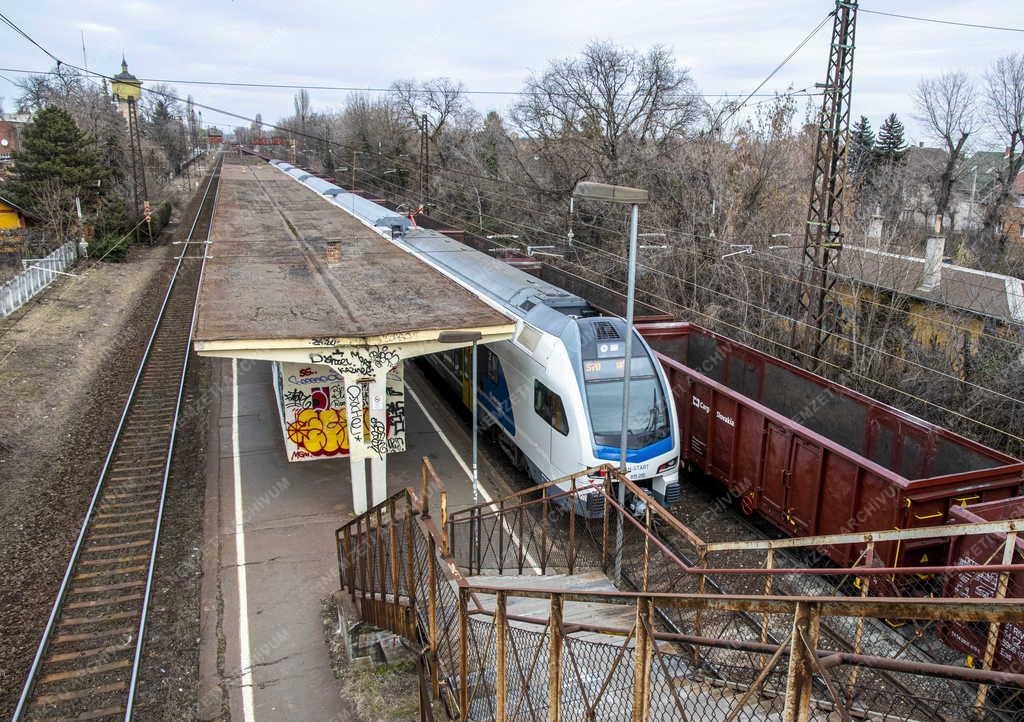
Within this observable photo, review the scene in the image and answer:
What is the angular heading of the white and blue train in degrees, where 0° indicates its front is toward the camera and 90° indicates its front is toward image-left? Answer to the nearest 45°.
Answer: approximately 315°

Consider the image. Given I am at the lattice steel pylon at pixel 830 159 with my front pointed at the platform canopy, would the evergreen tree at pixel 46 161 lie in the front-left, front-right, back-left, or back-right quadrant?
front-right

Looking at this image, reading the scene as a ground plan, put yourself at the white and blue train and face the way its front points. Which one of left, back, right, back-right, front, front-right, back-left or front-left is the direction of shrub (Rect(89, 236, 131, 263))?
back

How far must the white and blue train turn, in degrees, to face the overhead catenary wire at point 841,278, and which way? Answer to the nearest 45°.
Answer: approximately 90° to its left

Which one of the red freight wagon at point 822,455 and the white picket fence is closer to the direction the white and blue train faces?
the red freight wagon

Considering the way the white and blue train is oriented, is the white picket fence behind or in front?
behind

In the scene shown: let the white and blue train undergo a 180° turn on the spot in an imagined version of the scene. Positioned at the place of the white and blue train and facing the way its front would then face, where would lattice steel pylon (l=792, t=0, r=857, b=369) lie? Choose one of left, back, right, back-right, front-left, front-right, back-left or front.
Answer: right

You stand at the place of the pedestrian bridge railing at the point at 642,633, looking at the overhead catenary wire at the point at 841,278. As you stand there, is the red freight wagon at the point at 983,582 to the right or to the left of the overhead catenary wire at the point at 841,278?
right

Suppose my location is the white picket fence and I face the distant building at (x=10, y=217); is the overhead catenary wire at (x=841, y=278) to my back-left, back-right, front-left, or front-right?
back-right

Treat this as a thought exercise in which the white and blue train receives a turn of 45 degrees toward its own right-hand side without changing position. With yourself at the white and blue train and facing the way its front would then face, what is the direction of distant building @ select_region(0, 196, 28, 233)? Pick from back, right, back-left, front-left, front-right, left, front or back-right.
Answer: back-right

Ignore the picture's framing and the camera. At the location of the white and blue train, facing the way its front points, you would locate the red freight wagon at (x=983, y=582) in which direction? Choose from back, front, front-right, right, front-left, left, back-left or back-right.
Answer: front

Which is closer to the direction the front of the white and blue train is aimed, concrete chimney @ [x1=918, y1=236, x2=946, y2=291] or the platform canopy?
the concrete chimney

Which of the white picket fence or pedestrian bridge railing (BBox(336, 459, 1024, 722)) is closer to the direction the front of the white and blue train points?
the pedestrian bridge railing
